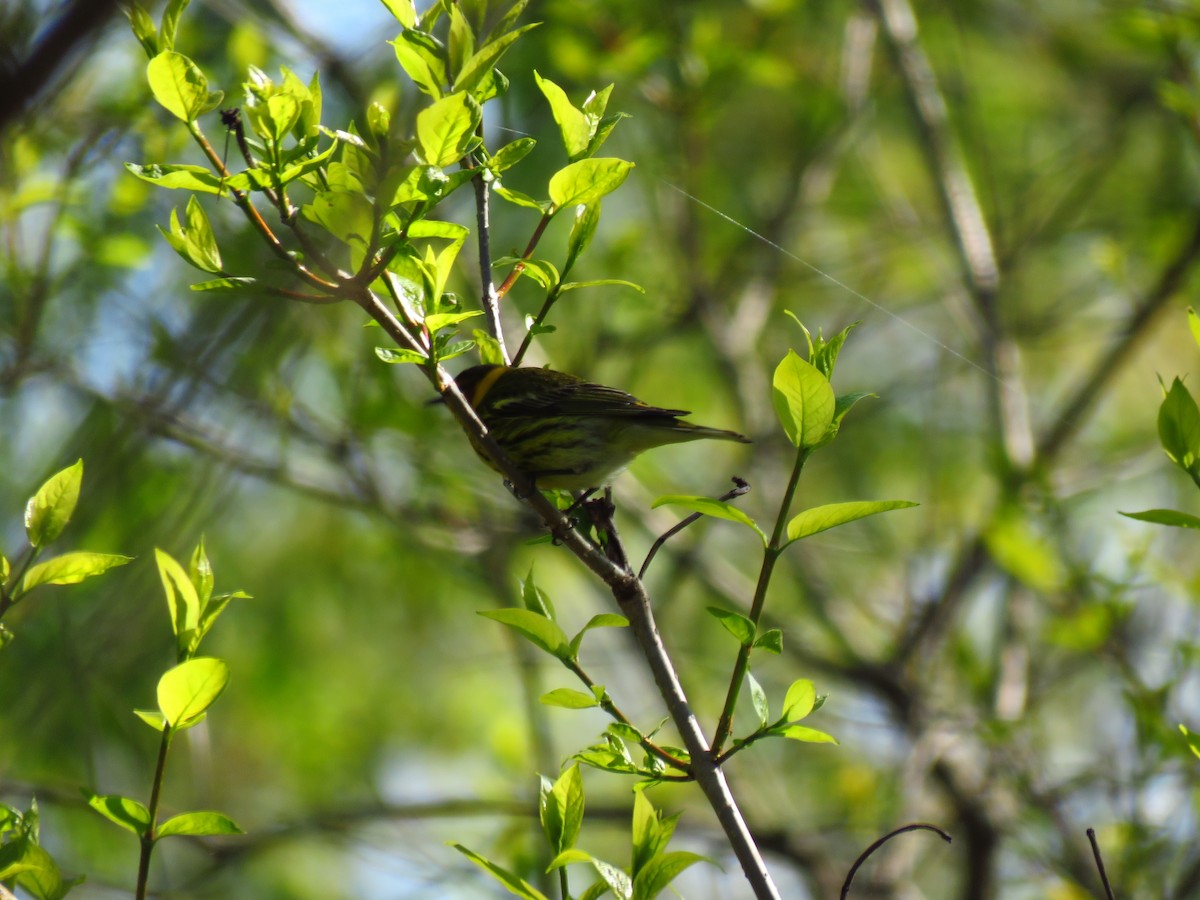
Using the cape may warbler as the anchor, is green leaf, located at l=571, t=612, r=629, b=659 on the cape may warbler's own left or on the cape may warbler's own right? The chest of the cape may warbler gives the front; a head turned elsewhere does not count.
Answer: on the cape may warbler's own left

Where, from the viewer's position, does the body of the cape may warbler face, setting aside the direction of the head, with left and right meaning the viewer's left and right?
facing to the left of the viewer
